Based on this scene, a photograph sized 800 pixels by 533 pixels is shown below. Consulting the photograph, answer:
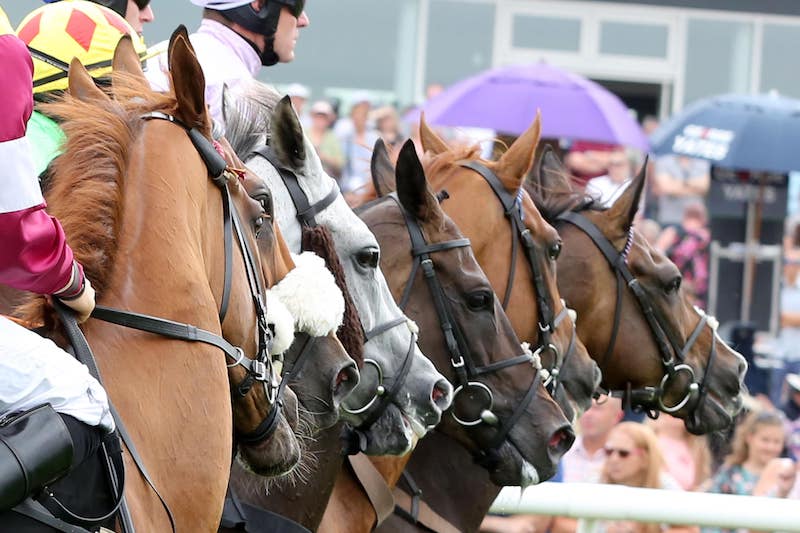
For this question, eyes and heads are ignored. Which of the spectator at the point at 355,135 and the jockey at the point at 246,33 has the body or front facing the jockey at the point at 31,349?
the spectator

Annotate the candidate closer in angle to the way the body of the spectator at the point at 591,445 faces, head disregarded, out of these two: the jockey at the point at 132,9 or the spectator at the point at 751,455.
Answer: the jockey

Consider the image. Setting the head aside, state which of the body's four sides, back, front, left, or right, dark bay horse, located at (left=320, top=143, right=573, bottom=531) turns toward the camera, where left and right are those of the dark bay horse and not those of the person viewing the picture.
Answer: right

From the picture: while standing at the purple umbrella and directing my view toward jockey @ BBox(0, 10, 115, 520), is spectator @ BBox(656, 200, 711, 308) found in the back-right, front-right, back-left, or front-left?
back-left

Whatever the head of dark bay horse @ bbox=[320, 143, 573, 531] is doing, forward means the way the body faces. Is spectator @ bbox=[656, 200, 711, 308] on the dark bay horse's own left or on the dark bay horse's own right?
on the dark bay horse's own left

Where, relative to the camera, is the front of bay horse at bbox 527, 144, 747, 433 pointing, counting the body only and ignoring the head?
to the viewer's right

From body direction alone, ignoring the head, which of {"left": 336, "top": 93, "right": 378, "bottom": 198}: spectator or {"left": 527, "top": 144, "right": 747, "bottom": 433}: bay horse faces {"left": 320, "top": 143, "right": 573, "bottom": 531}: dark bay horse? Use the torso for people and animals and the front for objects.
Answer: the spectator

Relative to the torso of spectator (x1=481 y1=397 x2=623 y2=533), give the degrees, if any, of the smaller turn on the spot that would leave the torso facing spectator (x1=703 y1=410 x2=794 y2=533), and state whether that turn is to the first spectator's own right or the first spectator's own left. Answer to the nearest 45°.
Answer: approximately 135° to the first spectator's own left

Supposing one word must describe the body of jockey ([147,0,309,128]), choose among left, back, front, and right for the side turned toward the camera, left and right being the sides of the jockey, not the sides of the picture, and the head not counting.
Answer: right

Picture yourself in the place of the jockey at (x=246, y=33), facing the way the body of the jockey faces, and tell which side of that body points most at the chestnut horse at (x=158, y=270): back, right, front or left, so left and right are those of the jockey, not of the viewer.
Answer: right

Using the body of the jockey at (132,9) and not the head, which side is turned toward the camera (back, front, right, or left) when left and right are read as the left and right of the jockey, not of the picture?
right

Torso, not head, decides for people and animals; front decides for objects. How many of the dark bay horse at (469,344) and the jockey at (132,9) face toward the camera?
0
